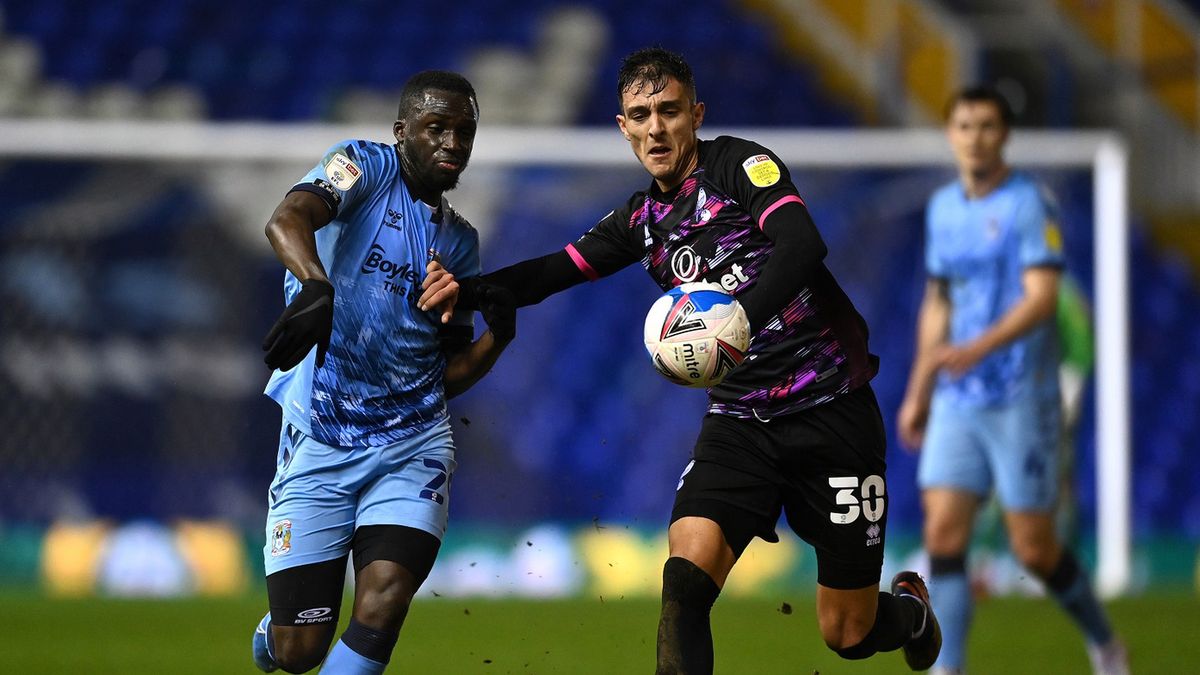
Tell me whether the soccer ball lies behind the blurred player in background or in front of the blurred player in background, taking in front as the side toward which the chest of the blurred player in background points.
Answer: in front

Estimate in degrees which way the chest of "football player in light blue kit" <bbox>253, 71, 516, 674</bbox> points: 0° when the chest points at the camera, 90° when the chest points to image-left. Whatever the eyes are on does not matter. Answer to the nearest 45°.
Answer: approximately 315°

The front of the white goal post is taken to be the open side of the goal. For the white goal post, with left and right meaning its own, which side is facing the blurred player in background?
front

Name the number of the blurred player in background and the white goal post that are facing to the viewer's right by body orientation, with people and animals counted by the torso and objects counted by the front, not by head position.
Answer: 0

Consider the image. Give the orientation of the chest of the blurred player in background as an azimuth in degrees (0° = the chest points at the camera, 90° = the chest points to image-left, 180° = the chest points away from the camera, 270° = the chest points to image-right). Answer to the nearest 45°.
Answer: approximately 45°

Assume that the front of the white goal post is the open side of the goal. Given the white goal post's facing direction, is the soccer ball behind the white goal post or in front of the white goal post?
in front

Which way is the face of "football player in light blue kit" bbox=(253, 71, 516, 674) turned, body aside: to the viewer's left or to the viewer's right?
to the viewer's right
